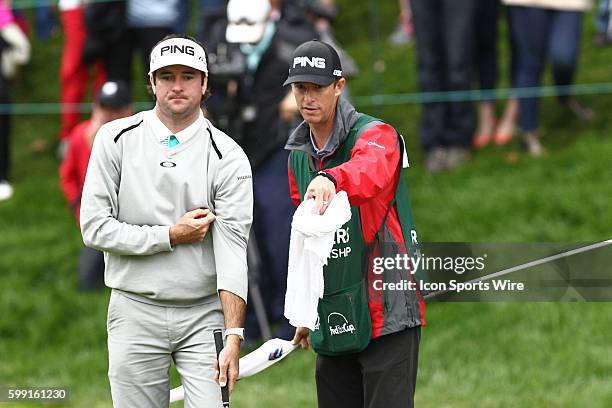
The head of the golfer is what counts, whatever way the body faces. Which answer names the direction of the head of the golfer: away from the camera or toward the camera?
toward the camera

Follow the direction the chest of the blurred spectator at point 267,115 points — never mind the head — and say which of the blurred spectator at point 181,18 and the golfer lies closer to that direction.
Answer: the golfer

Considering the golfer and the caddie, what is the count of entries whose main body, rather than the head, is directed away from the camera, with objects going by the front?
0

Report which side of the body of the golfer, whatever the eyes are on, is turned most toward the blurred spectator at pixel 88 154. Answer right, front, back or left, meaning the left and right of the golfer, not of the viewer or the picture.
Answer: back

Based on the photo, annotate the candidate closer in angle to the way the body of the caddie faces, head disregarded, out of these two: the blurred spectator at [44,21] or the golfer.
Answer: the golfer

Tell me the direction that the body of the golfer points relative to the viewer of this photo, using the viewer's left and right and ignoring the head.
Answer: facing the viewer

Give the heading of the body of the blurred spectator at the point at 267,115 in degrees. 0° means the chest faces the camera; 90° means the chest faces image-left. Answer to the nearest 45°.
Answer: approximately 45°

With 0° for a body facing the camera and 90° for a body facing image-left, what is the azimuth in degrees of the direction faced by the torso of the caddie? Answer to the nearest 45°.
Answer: approximately 45°

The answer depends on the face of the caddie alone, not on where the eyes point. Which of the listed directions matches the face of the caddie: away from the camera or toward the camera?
toward the camera

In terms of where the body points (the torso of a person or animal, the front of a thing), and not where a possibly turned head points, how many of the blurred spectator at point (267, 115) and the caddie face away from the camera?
0

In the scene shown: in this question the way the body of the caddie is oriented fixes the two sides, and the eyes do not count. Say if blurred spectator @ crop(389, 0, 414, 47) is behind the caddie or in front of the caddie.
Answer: behind

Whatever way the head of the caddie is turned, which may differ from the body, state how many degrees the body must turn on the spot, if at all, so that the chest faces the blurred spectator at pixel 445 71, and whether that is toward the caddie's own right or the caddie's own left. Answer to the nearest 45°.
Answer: approximately 135° to the caddie's own right
